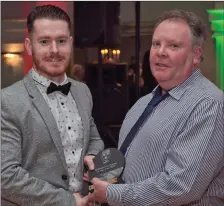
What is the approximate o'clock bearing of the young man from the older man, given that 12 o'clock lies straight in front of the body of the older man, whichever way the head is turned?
The young man is roughly at 2 o'clock from the older man.

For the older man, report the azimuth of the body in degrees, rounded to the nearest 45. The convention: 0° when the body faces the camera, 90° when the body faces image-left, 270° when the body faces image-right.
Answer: approximately 45°

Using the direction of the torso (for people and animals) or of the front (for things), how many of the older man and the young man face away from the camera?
0

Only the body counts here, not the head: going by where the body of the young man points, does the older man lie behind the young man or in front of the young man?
in front

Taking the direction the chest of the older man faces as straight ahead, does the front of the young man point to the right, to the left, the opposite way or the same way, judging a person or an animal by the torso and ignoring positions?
to the left

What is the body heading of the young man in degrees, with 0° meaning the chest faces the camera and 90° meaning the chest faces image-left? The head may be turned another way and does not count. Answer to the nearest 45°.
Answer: approximately 315°
